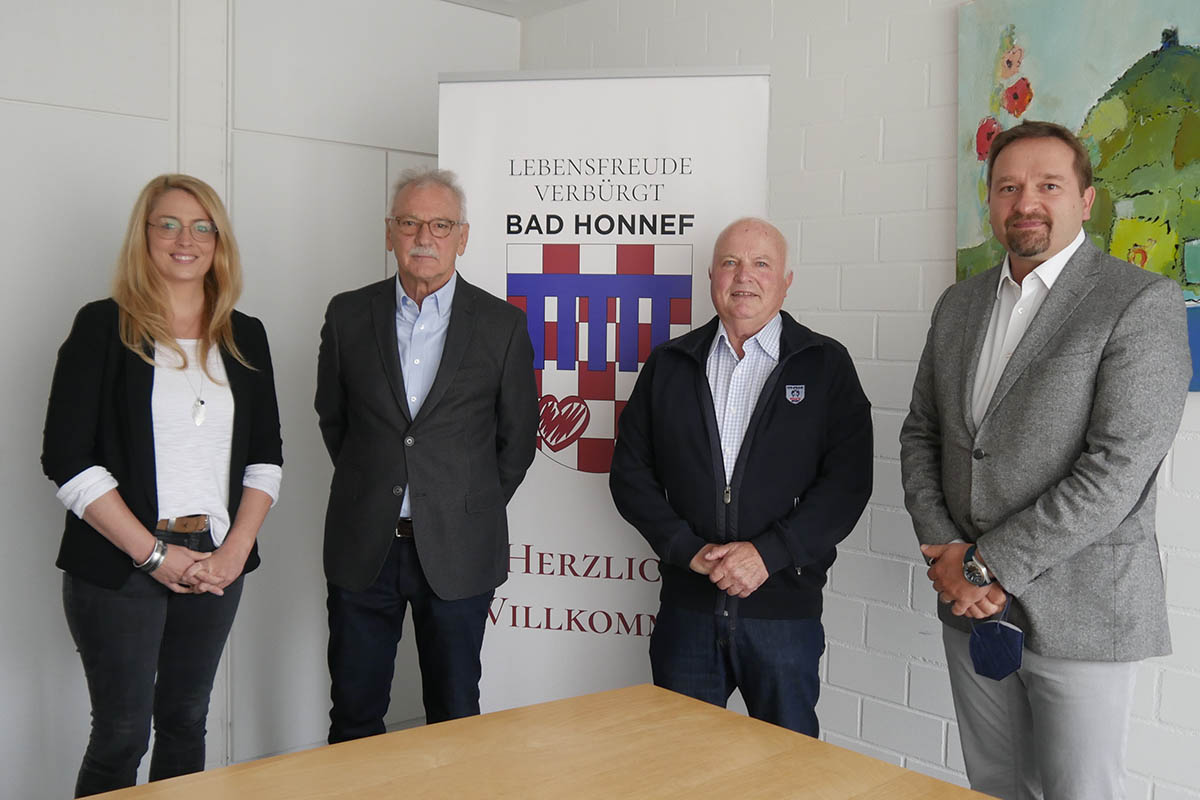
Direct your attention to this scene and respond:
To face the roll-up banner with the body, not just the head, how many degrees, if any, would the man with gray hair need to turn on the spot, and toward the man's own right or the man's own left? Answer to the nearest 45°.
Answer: approximately 135° to the man's own left

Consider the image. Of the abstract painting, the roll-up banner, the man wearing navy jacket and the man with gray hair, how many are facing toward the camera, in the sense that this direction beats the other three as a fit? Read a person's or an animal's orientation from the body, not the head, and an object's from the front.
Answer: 4

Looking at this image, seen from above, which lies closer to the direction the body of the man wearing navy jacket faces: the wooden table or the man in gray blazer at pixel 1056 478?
the wooden table

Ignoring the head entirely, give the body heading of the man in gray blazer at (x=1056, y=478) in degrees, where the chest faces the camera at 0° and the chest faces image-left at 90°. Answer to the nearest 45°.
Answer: approximately 45°

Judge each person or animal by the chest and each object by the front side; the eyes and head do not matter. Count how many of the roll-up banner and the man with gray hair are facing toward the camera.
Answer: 2

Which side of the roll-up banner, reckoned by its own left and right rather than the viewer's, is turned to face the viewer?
front

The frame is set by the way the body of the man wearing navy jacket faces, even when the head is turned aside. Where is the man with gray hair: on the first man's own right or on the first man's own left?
on the first man's own right

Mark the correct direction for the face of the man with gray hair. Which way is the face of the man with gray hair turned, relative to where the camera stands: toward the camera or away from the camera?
toward the camera

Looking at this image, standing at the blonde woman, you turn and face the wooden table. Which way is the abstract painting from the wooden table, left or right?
left

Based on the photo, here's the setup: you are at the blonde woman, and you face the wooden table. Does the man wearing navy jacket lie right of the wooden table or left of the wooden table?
left

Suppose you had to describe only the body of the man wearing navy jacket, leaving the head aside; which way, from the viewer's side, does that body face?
toward the camera

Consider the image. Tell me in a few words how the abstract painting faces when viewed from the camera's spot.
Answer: facing the viewer

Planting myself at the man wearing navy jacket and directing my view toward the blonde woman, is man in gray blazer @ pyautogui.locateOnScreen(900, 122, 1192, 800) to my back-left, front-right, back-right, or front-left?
back-left

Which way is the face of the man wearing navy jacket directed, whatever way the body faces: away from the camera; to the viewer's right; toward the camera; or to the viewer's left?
toward the camera

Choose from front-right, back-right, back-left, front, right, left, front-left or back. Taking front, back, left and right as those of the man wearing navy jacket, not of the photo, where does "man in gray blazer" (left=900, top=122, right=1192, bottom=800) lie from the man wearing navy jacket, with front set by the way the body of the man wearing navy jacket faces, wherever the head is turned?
front-left

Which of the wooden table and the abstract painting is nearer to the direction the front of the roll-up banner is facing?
the wooden table

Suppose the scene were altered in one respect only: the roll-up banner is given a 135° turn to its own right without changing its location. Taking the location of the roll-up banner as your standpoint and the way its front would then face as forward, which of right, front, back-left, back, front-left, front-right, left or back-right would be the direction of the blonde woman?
left

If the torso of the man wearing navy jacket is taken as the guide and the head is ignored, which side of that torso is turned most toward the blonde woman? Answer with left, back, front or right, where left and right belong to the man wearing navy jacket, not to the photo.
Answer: right

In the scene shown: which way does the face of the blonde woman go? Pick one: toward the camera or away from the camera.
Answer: toward the camera

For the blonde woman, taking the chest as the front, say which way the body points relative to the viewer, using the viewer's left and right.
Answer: facing the viewer and to the right of the viewer

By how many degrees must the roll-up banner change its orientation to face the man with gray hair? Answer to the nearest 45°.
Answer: approximately 45° to its right

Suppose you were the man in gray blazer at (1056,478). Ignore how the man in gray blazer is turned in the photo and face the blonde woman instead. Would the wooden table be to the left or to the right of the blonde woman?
left

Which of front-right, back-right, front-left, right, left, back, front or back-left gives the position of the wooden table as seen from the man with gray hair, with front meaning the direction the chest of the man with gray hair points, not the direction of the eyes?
front
